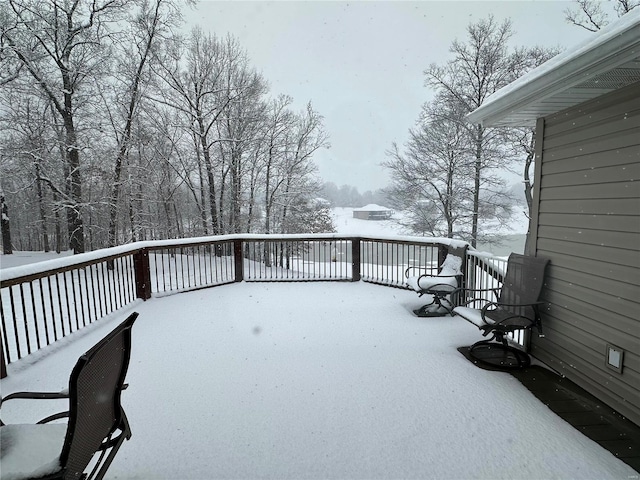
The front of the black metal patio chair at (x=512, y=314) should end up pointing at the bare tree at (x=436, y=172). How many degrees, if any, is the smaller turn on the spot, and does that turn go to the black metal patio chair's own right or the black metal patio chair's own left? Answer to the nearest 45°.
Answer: approximately 135° to the black metal patio chair's own right

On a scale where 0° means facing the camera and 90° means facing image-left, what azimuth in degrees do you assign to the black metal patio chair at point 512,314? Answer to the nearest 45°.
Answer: approximately 45°

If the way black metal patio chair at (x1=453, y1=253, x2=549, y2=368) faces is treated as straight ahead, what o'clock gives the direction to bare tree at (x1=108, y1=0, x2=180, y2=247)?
The bare tree is roughly at 2 o'clock from the black metal patio chair.

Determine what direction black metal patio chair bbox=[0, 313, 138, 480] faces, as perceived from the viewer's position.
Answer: facing away from the viewer and to the left of the viewer

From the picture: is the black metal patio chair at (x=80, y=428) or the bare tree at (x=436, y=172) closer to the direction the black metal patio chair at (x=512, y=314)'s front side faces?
the black metal patio chair

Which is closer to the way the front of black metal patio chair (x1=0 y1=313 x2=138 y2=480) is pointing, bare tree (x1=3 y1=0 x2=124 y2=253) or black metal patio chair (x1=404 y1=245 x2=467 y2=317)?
the bare tree

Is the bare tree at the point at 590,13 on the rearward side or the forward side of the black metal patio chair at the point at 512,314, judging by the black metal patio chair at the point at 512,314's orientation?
on the rearward side

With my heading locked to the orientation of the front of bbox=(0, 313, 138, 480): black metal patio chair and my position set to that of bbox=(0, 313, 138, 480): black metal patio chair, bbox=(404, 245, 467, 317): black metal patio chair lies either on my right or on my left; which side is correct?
on my right

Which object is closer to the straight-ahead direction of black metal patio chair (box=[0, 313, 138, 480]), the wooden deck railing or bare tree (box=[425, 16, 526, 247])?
the wooden deck railing
